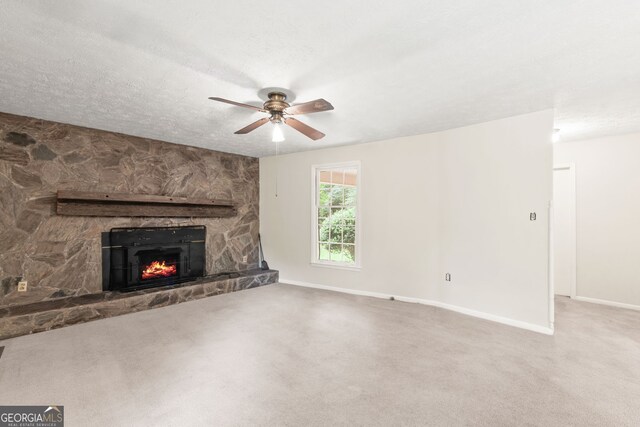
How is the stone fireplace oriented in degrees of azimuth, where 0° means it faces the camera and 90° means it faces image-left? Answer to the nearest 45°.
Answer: approximately 315°

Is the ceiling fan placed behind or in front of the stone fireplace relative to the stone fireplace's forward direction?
in front
